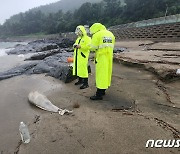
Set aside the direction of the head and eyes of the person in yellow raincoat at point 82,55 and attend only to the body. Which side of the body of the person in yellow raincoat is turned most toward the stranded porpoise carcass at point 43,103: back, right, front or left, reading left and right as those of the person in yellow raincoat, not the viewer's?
front

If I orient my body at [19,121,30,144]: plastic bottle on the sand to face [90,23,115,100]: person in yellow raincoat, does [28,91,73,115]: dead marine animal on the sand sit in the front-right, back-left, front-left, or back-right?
front-left

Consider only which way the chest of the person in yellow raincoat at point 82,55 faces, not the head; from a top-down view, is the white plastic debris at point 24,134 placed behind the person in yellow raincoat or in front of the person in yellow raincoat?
in front

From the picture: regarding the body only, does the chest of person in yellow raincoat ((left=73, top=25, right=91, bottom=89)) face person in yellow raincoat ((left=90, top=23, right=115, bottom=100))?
no

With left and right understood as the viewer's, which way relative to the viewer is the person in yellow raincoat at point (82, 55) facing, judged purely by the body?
facing the viewer and to the left of the viewer

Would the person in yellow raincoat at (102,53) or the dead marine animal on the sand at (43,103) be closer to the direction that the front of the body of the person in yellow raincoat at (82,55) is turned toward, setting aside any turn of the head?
the dead marine animal on the sand

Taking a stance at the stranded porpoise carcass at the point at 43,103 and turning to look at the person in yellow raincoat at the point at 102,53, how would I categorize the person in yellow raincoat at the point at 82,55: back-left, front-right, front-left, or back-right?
front-left

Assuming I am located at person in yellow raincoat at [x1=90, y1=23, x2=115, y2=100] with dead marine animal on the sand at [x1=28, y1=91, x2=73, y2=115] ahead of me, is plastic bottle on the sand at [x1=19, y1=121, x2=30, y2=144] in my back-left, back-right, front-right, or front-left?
front-left

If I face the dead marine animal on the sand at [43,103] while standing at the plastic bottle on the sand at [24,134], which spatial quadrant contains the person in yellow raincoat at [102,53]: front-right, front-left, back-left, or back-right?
front-right
